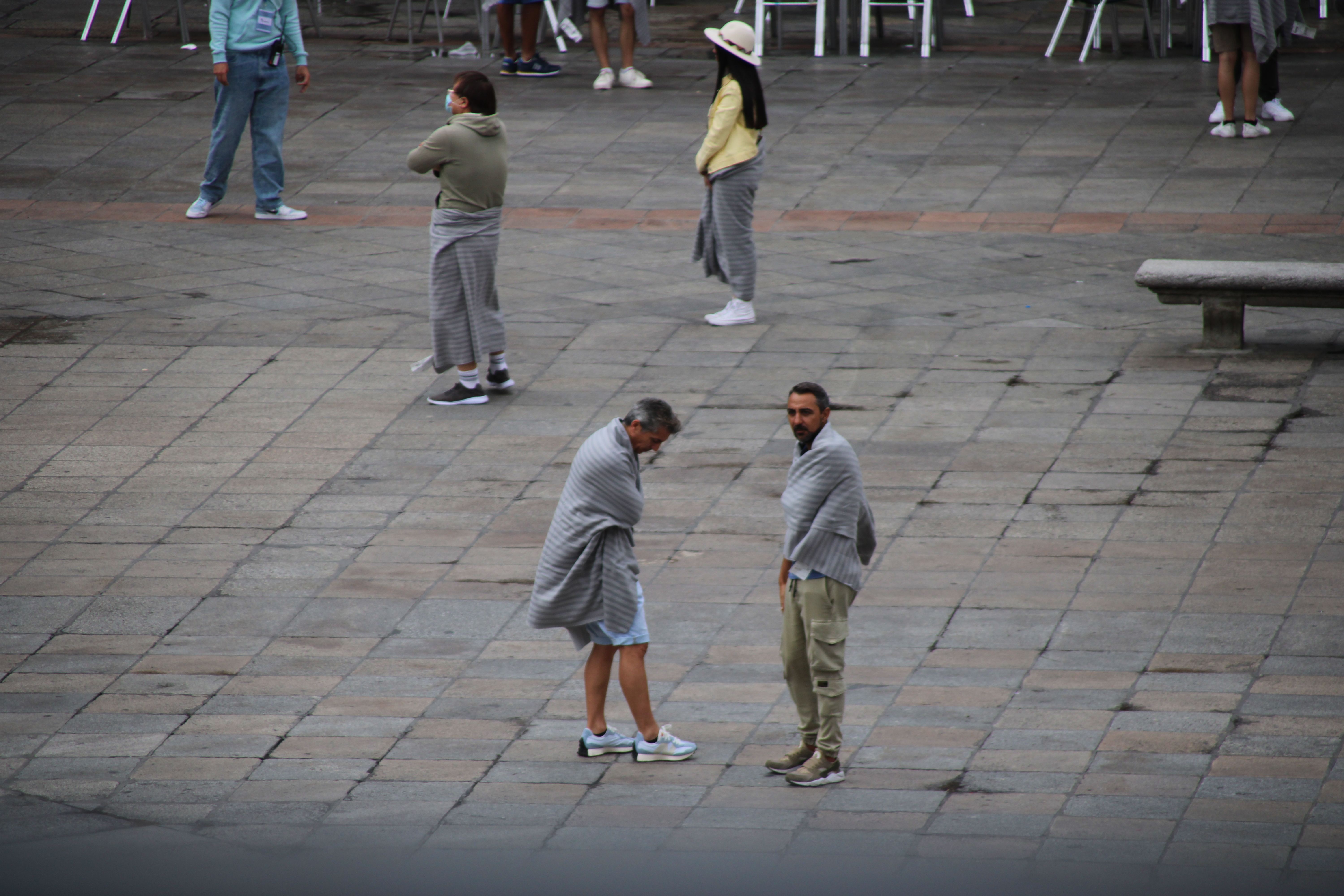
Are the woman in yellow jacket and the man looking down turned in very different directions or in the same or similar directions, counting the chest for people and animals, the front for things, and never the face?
very different directions

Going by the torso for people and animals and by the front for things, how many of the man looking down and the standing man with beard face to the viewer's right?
1

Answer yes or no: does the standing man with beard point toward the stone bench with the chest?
no

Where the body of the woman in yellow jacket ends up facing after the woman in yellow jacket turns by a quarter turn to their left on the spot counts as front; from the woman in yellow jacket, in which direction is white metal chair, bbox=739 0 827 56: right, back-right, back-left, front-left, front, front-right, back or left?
back

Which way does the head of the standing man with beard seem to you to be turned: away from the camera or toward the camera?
toward the camera

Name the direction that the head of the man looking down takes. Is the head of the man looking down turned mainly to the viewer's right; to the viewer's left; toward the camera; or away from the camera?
to the viewer's right

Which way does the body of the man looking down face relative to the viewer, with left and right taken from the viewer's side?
facing to the right of the viewer

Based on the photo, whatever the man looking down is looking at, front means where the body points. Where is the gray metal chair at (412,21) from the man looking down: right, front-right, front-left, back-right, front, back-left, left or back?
left

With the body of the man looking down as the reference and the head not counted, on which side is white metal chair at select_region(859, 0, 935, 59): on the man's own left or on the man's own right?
on the man's own left

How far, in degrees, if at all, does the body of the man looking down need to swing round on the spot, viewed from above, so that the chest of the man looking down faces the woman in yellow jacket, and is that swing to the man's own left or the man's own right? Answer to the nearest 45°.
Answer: approximately 90° to the man's own left

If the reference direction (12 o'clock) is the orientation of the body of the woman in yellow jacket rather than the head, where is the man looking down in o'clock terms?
The man looking down is roughly at 9 o'clock from the woman in yellow jacket.

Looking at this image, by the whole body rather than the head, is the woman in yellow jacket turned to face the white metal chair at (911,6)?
no

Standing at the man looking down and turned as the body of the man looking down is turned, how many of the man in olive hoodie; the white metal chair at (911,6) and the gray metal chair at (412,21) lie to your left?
3

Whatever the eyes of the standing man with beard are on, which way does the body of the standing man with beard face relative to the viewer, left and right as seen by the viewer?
facing the viewer and to the left of the viewer

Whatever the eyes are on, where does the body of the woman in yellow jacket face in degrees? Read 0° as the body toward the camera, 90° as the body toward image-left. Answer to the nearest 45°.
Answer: approximately 90°
